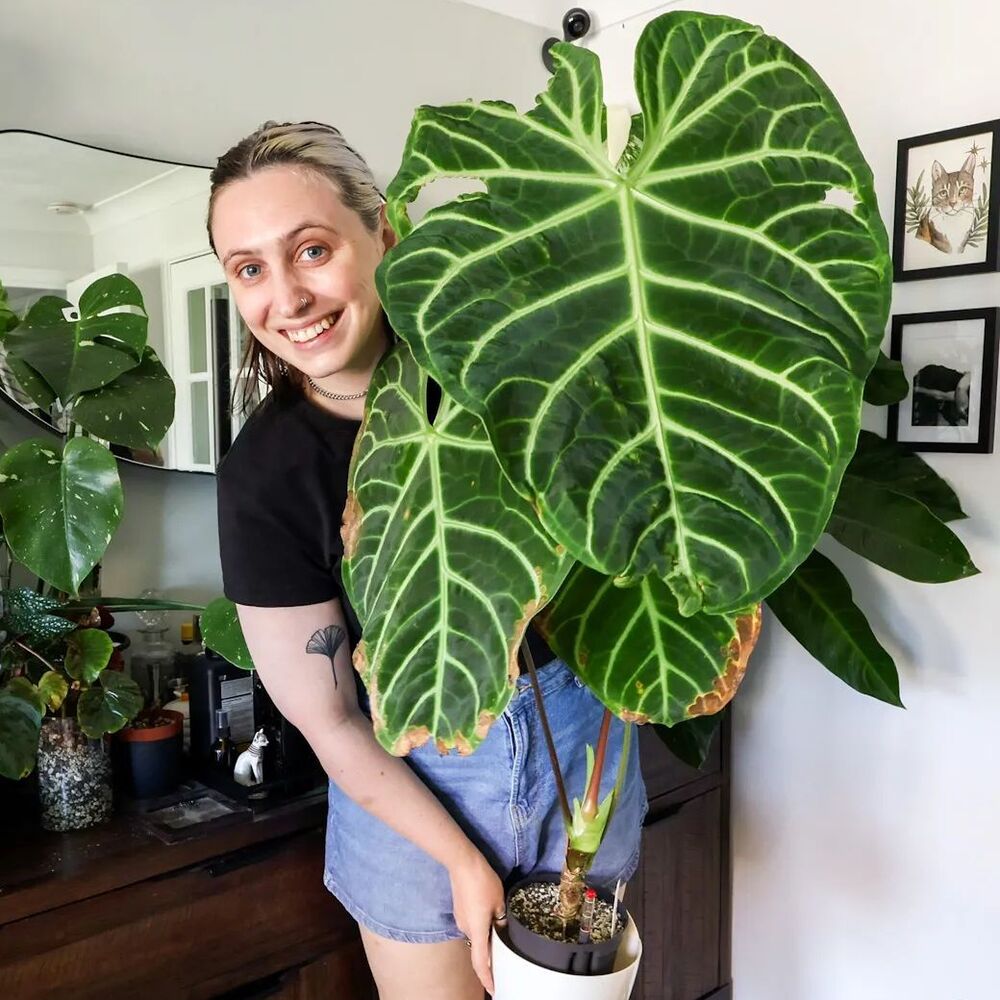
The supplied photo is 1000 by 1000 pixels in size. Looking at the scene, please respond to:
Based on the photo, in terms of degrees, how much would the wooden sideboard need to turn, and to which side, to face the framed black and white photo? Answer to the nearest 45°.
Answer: approximately 45° to its left

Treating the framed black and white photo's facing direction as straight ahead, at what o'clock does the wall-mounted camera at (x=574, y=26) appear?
The wall-mounted camera is roughly at 2 o'clock from the framed black and white photo.

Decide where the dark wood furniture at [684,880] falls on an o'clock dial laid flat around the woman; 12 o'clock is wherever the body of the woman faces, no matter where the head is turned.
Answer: The dark wood furniture is roughly at 9 o'clock from the woman.

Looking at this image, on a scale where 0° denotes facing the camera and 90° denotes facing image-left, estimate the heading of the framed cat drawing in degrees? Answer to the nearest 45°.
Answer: approximately 45°

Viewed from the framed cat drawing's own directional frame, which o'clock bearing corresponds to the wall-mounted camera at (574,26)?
The wall-mounted camera is roughly at 2 o'clock from the framed cat drawing.
